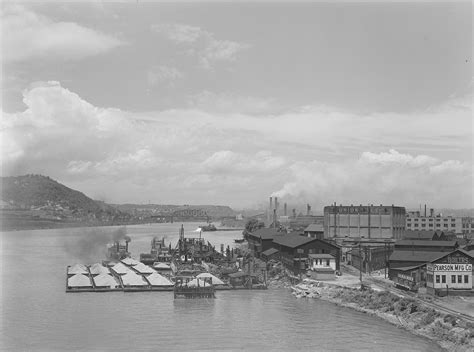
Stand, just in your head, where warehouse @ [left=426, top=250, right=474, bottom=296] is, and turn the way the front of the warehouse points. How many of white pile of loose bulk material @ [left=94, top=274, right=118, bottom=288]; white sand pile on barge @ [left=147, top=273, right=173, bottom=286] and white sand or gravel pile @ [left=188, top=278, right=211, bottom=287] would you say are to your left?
0

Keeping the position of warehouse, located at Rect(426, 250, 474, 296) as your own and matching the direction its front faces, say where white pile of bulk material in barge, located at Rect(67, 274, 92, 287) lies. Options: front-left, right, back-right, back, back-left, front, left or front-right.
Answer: right

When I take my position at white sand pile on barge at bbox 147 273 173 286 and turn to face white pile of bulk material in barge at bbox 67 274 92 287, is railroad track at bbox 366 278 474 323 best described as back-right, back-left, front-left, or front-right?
back-left

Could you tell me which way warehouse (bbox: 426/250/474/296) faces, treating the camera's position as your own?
facing the viewer

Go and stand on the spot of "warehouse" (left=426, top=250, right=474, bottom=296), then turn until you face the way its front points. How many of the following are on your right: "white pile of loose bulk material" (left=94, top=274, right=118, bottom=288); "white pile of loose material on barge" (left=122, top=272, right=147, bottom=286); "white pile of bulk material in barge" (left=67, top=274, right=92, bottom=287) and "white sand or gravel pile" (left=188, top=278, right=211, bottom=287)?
4

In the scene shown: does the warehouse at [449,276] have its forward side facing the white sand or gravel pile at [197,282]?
no

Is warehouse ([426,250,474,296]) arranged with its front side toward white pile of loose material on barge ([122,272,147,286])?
no

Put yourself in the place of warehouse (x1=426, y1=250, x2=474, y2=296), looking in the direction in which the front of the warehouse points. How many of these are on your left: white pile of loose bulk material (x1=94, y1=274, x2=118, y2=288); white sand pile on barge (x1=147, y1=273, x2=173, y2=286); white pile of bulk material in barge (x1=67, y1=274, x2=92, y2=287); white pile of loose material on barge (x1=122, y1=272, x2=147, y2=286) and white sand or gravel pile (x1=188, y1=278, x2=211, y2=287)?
0

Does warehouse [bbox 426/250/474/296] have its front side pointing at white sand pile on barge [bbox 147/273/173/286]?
no

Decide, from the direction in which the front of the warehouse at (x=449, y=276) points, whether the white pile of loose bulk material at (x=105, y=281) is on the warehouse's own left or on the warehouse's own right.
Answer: on the warehouse's own right

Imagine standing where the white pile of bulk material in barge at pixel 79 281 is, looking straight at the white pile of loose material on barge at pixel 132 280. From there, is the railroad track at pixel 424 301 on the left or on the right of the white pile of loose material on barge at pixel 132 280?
right

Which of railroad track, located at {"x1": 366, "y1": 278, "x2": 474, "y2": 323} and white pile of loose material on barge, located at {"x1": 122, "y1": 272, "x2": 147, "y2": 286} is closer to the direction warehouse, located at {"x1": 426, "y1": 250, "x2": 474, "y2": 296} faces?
the railroad track

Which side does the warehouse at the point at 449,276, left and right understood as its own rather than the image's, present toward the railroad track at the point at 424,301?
front
